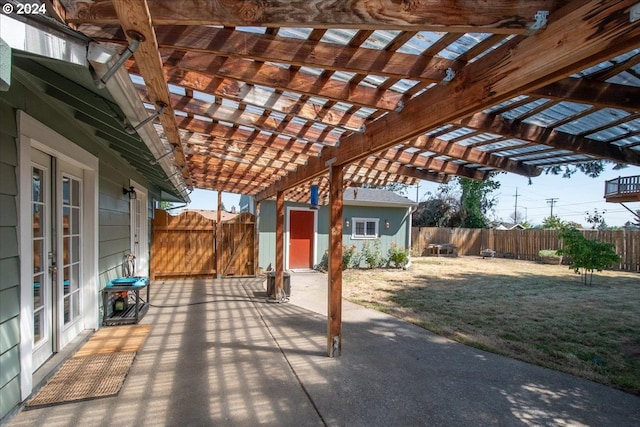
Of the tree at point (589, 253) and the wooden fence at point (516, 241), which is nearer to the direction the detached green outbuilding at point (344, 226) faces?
the tree

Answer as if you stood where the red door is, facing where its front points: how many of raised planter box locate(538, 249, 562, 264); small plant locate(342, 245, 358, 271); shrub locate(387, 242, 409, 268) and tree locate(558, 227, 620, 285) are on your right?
0

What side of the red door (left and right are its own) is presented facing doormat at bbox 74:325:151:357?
front

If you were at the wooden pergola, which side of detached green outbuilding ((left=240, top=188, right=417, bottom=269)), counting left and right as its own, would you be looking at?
front

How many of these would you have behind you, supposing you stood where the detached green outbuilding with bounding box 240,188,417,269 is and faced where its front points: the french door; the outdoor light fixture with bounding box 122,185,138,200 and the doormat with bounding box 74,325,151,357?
0

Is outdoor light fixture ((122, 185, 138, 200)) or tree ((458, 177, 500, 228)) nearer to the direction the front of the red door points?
the outdoor light fixture

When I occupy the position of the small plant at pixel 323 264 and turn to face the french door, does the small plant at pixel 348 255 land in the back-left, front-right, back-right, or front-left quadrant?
back-left

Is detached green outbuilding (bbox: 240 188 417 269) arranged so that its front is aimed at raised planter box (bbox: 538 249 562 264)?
no

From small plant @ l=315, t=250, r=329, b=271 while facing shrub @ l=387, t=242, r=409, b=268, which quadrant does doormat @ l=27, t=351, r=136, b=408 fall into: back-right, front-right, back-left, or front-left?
back-right

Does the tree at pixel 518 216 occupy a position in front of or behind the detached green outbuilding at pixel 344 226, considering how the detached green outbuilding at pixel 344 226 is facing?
behind

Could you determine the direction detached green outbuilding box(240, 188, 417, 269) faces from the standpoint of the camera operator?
facing the viewer
